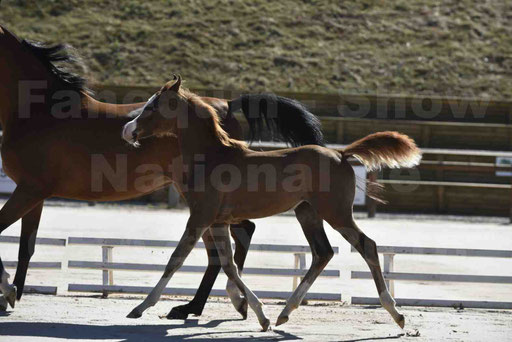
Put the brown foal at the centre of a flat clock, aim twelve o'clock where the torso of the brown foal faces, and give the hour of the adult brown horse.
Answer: The adult brown horse is roughly at 1 o'clock from the brown foal.

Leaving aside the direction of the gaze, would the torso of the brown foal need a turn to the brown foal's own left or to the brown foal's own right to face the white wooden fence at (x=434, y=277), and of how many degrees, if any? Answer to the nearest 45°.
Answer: approximately 135° to the brown foal's own right

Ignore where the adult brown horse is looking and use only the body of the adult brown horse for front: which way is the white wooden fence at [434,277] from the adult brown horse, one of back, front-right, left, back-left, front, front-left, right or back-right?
back

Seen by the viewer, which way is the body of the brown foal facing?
to the viewer's left

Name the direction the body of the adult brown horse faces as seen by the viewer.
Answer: to the viewer's left

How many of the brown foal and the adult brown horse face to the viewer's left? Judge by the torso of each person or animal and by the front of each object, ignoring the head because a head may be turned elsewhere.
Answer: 2
